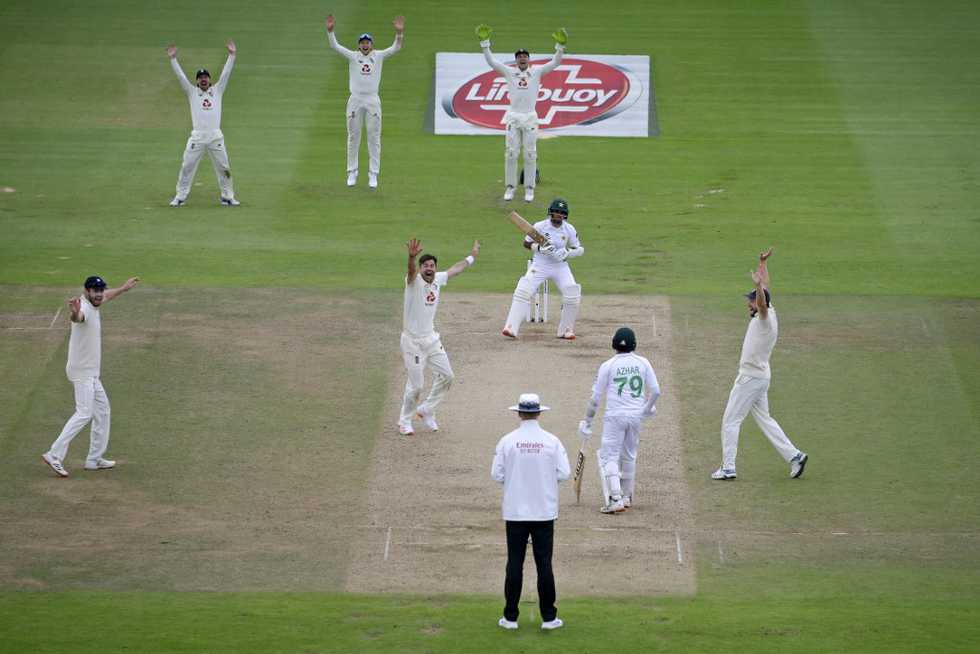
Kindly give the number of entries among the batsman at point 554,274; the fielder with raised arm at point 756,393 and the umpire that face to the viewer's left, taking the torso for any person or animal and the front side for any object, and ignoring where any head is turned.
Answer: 1

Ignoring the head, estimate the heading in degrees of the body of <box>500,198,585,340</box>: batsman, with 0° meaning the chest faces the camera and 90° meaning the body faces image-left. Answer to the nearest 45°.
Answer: approximately 0°

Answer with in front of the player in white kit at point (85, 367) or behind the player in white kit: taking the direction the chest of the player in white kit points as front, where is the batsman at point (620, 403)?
in front

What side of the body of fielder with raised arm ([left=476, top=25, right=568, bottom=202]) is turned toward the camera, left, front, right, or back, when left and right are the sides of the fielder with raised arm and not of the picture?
front

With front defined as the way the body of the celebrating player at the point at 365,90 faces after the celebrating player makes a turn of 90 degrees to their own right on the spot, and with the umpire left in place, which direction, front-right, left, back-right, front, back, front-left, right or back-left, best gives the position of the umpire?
left

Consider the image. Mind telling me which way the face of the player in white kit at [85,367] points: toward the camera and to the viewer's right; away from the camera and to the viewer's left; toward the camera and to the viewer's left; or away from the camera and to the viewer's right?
toward the camera and to the viewer's right

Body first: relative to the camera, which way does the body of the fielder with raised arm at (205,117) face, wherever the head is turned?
toward the camera

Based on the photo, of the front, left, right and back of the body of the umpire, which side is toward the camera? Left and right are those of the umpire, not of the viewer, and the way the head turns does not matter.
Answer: back

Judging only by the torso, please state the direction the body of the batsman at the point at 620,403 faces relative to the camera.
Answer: away from the camera

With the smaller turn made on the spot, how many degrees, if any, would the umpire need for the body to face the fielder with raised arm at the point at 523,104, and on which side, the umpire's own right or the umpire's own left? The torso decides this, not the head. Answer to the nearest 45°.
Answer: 0° — they already face them
